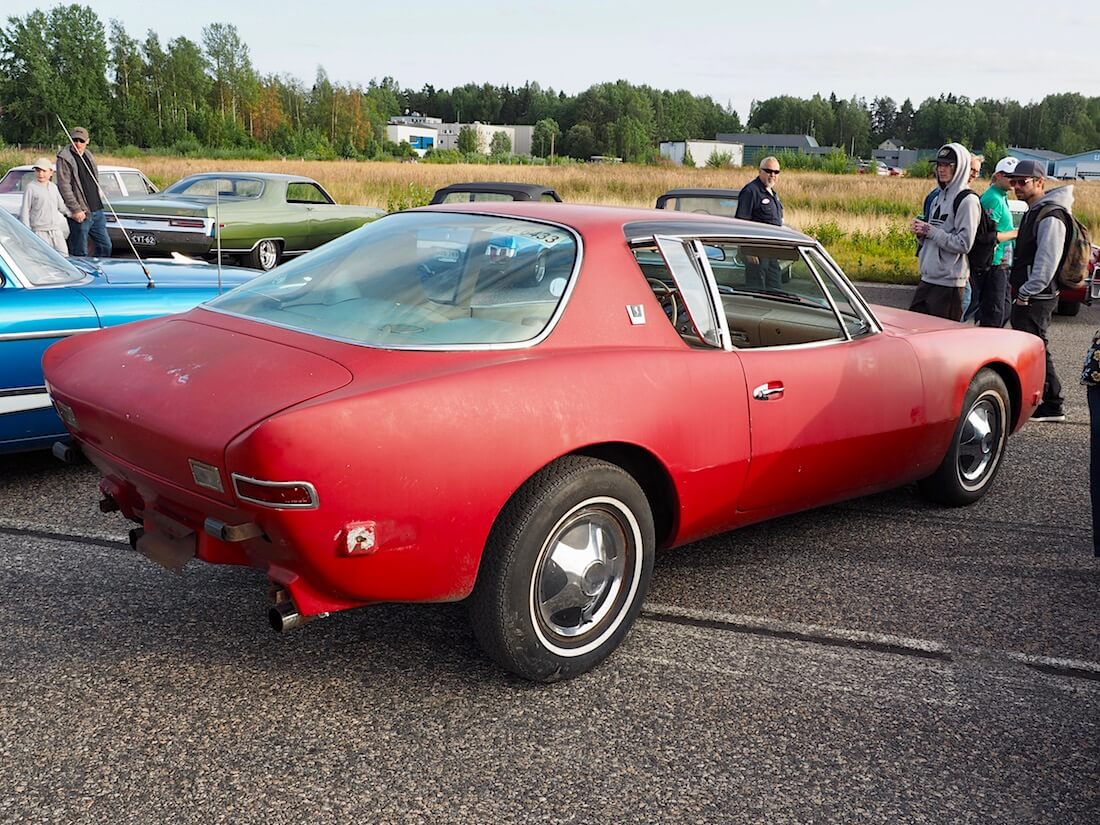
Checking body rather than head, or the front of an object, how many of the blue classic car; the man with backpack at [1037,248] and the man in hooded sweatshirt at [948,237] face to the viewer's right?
1

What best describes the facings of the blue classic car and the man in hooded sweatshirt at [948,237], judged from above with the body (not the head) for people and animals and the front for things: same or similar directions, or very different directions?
very different directions

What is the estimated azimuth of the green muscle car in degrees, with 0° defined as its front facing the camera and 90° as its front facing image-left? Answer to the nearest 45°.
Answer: approximately 225°

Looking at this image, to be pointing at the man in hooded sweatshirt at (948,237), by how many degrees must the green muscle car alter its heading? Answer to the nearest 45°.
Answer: approximately 90° to its right

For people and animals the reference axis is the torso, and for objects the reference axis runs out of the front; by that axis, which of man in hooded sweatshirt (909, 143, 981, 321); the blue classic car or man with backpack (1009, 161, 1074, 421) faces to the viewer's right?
the blue classic car

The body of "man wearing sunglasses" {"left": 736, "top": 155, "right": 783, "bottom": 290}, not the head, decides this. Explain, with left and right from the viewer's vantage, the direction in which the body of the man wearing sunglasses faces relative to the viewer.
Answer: facing the viewer and to the right of the viewer

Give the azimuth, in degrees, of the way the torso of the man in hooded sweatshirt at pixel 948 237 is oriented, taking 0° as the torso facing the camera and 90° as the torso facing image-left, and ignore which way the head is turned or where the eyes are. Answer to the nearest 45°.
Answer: approximately 45°

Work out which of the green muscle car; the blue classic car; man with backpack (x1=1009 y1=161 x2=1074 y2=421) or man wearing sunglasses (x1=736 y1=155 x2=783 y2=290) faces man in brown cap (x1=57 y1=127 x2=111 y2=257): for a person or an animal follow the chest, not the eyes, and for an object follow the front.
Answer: the man with backpack

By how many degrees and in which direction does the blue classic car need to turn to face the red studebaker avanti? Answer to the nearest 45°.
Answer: approximately 45° to its right

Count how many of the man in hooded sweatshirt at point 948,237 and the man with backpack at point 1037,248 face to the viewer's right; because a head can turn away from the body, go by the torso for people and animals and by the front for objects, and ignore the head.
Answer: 0

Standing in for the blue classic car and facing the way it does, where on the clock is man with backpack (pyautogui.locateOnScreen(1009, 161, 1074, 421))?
The man with backpack is roughly at 12 o'clock from the blue classic car.

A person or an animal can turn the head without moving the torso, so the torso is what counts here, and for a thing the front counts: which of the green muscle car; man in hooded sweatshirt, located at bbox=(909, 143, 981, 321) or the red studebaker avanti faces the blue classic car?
the man in hooded sweatshirt
